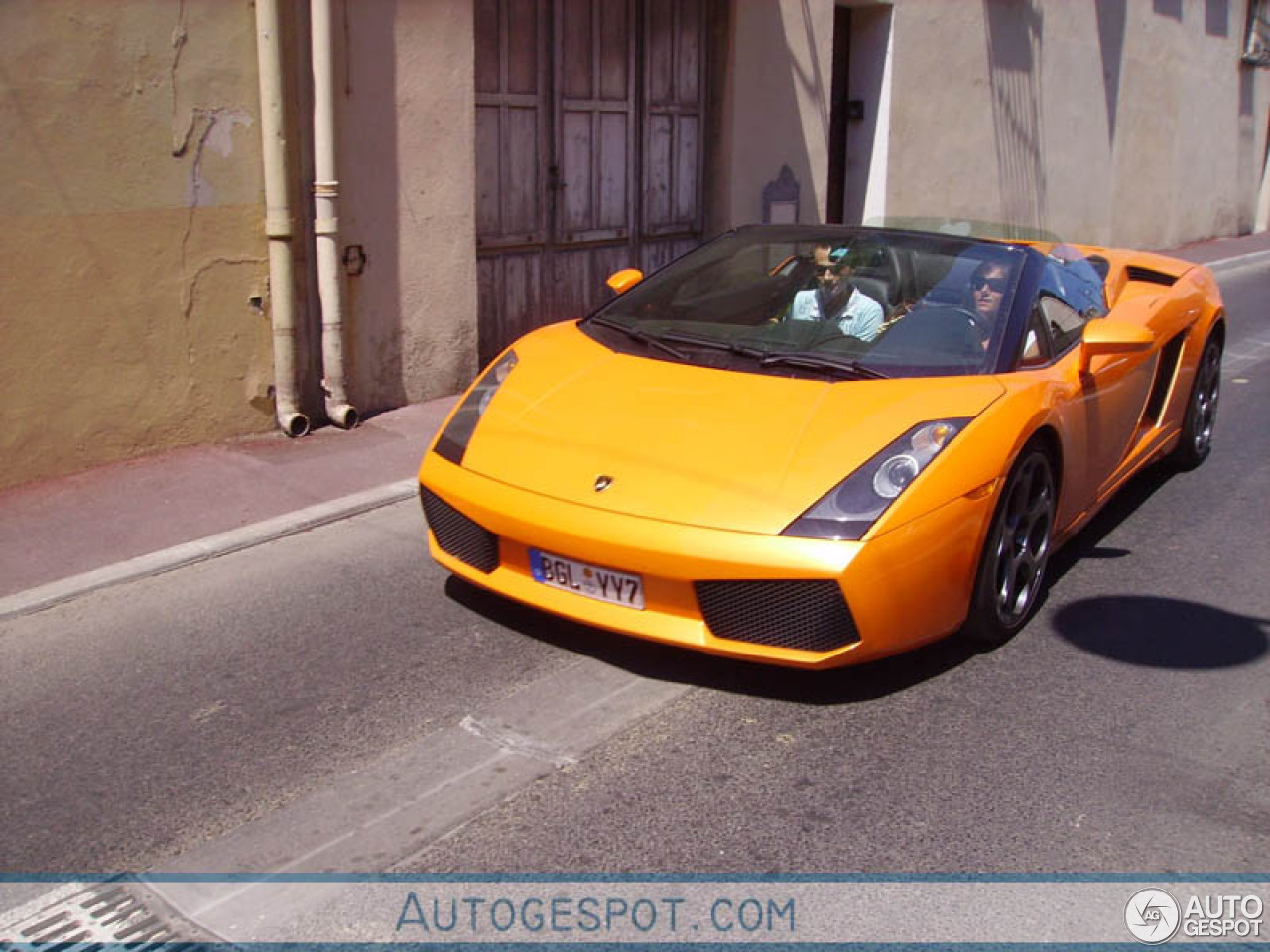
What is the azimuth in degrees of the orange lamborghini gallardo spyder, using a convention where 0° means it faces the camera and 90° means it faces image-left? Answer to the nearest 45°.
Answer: approximately 45°

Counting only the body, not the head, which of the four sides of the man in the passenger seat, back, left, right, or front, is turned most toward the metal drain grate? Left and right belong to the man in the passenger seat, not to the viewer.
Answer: front

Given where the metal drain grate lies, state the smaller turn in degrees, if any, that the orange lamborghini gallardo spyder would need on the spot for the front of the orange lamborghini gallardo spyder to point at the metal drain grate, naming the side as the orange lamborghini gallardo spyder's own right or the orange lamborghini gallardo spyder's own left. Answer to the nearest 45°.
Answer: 0° — it already faces it

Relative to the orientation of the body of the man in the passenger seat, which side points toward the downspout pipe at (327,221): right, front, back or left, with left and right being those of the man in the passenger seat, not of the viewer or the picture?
right

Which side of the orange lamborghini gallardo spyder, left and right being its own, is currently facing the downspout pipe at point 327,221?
right

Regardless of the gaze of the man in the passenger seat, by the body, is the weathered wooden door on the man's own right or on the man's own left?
on the man's own right

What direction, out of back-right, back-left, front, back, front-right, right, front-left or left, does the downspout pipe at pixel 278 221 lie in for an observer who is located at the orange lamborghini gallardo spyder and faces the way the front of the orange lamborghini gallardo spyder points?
right

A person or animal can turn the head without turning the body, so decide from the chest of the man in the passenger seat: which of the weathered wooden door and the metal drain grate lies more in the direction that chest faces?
the metal drain grate
